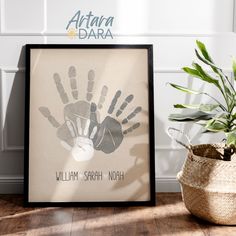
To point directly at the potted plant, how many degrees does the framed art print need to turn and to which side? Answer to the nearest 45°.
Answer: approximately 45° to its left

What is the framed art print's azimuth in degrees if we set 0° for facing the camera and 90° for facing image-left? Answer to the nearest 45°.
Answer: approximately 0°
